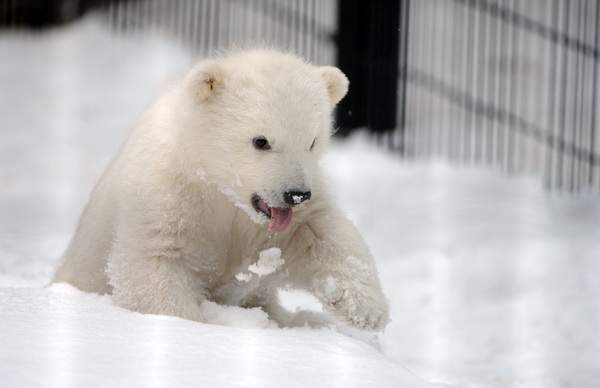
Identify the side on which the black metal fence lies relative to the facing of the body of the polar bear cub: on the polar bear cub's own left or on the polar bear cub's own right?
on the polar bear cub's own left
